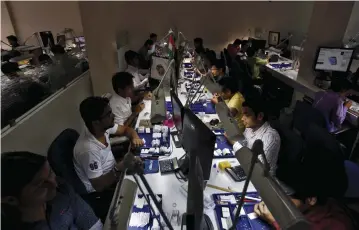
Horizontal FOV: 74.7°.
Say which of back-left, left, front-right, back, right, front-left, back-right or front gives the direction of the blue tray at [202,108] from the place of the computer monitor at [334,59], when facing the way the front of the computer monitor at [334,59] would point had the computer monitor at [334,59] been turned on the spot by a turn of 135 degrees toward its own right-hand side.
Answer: left

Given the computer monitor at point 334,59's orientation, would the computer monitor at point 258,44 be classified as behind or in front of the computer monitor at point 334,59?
behind

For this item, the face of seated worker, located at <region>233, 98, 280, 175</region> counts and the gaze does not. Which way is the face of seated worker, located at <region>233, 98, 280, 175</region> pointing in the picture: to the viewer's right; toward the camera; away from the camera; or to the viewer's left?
to the viewer's left

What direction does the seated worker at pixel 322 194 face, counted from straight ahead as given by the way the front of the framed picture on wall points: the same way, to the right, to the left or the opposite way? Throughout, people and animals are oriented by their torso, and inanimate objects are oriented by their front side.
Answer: to the right

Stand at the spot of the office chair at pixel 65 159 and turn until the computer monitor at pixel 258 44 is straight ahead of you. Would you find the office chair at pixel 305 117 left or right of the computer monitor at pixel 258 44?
right

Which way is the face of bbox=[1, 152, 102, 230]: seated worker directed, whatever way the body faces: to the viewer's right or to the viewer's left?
to the viewer's right

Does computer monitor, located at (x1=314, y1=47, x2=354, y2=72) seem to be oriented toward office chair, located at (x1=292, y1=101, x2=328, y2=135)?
yes

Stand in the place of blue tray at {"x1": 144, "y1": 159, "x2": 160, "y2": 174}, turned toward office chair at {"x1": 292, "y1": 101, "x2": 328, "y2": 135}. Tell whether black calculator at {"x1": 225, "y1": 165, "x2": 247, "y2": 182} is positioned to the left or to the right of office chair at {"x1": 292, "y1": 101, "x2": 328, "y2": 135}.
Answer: right

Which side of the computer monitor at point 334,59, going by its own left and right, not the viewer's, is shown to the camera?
front

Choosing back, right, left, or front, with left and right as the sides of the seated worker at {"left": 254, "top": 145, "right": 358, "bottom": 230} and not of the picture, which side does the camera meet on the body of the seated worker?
left

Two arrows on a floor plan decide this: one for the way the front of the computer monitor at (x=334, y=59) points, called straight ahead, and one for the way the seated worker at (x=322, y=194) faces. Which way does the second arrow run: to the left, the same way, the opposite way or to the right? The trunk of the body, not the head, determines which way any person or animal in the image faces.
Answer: to the right

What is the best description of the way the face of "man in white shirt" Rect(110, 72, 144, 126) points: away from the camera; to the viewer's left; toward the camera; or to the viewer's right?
to the viewer's right

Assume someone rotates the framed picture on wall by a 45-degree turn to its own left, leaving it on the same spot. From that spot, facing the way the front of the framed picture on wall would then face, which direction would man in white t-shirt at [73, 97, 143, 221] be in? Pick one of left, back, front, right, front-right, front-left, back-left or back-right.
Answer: front-right

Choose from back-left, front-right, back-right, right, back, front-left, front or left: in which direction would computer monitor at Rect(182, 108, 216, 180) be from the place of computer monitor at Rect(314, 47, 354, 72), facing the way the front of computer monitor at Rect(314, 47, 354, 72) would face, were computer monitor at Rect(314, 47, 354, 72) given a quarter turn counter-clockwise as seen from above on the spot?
right

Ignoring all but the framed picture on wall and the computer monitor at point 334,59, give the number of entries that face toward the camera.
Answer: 2
